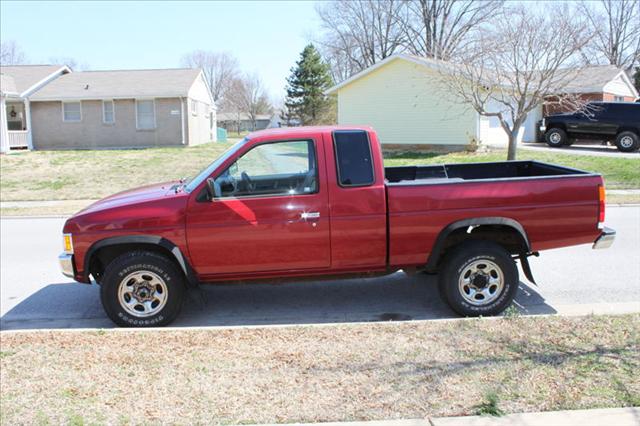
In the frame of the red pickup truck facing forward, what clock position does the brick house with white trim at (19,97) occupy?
The brick house with white trim is roughly at 2 o'clock from the red pickup truck.

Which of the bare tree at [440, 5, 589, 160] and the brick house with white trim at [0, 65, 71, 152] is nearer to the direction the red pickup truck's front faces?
the brick house with white trim

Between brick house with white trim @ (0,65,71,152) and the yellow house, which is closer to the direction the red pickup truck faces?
the brick house with white trim

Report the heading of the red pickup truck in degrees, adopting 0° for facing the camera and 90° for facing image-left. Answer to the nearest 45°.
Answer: approximately 90°

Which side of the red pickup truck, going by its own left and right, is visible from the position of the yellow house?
right
